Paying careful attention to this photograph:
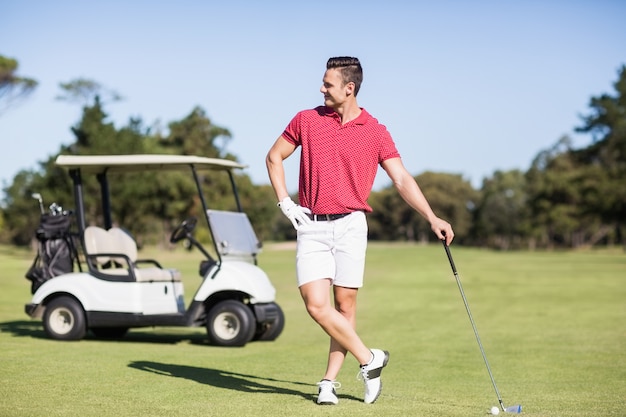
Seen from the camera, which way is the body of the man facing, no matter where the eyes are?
toward the camera

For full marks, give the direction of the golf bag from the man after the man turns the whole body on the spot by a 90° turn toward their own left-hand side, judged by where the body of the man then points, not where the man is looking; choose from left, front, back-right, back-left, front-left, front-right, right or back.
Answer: back-left

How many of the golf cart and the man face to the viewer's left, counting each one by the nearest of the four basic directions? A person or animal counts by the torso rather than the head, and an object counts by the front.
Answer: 0

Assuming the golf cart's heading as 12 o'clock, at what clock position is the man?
The man is roughly at 1 o'clock from the golf cart.

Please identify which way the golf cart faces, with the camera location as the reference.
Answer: facing the viewer and to the right of the viewer

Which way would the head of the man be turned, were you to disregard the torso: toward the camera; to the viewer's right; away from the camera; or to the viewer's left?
to the viewer's left

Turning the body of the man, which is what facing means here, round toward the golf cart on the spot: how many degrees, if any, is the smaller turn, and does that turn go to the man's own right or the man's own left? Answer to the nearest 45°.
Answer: approximately 135° to the man's own right
